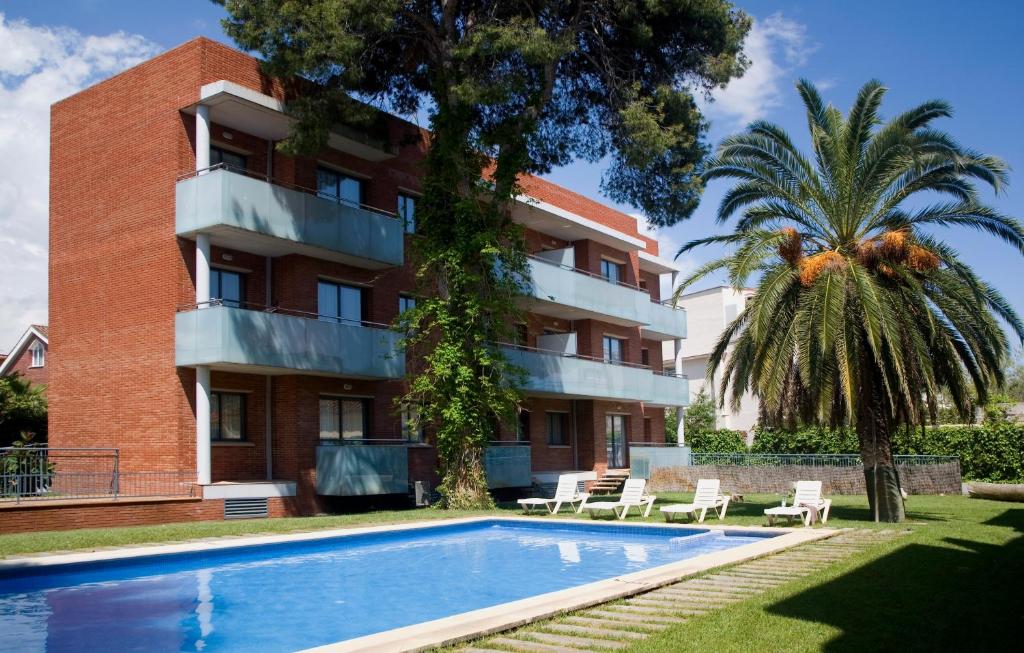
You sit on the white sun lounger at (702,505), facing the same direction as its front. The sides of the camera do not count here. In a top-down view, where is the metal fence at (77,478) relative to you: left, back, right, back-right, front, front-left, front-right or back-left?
front-right

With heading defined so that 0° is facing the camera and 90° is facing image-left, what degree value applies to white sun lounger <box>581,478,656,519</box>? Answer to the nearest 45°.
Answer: approximately 45°

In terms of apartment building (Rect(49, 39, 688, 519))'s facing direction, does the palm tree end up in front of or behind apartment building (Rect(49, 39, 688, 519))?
in front

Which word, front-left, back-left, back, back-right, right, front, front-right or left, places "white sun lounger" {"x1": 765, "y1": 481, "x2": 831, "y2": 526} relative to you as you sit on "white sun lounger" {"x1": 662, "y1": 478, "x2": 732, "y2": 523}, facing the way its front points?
left

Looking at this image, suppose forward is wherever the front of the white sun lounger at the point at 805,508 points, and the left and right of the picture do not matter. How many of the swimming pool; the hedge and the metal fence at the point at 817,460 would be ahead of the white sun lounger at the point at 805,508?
1

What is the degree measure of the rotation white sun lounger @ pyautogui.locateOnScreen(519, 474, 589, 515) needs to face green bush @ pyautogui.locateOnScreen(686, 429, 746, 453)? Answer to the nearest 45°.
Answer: approximately 135° to its right

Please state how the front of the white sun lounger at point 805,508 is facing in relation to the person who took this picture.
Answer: facing the viewer and to the left of the viewer

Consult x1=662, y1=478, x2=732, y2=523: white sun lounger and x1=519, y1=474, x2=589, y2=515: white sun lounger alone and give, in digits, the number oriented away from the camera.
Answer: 0

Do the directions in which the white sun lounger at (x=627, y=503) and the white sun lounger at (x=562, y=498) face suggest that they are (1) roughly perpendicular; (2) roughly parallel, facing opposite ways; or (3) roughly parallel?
roughly parallel

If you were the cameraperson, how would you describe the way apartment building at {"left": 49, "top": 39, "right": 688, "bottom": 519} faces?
facing the viewer and to the right of the viewer

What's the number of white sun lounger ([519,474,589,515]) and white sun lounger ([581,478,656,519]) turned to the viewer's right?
0

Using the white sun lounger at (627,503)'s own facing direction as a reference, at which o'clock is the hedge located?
The hedge is roughly at 6 o'clock from the white sun lounger.

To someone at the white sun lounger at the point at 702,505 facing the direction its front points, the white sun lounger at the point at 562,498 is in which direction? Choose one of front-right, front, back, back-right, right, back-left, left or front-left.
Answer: right

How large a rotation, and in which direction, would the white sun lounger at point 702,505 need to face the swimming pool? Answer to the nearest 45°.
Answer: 0° — it already faces it

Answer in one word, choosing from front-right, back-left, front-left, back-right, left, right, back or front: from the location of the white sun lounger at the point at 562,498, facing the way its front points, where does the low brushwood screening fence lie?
back

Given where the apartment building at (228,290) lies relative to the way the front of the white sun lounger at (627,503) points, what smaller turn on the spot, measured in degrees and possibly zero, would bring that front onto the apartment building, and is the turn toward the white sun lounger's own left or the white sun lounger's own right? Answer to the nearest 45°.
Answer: approximately 45° to the white sun lounger's own right

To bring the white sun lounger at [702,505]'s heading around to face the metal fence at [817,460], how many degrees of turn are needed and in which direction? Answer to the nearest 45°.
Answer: approximately 135° to its right
